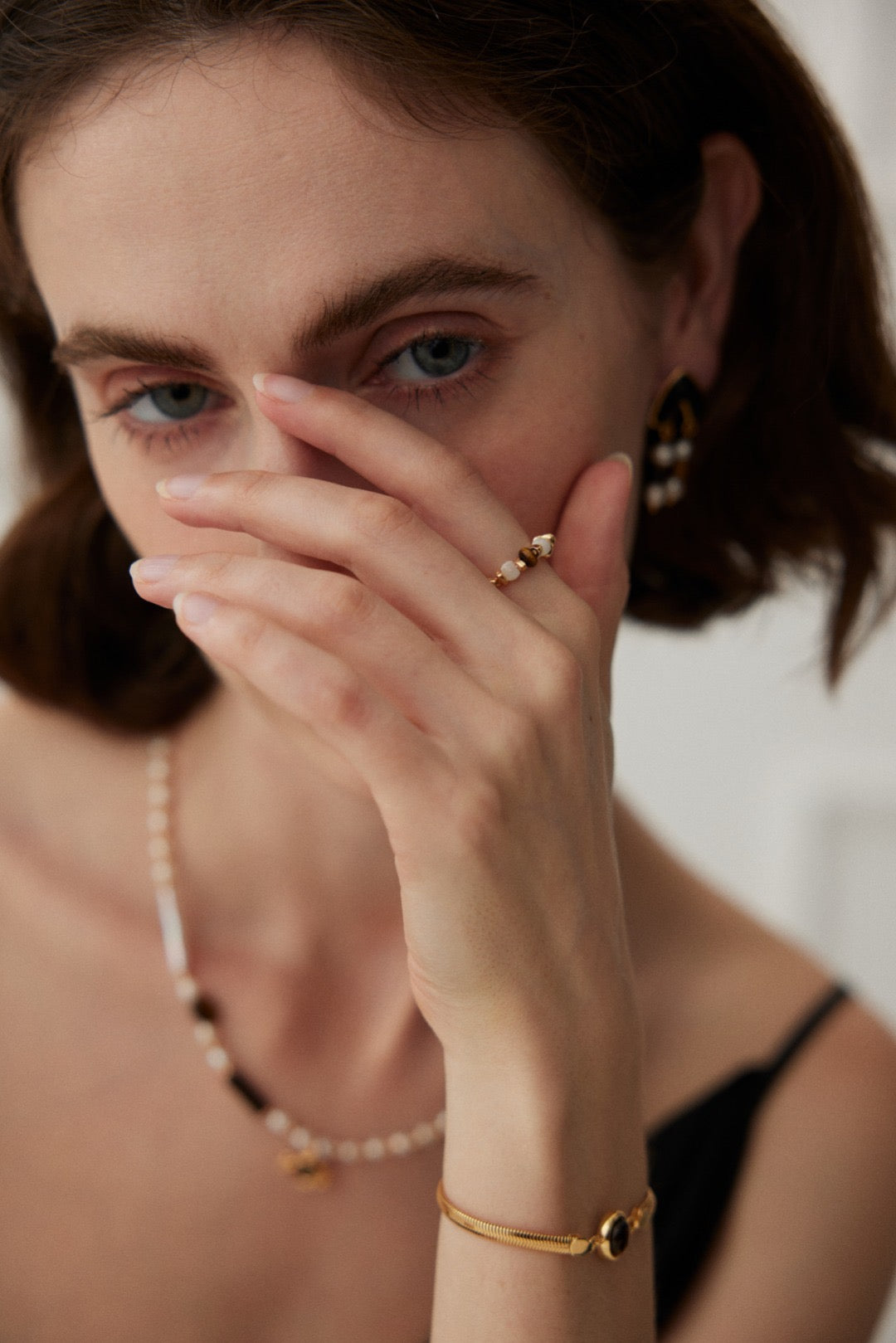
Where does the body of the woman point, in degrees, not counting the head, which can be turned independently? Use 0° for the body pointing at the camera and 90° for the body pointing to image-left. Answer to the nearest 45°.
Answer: approximately 0°

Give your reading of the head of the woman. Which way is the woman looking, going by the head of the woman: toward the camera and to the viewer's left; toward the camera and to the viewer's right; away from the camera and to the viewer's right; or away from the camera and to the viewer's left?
toward the camera and to the viewer's left
